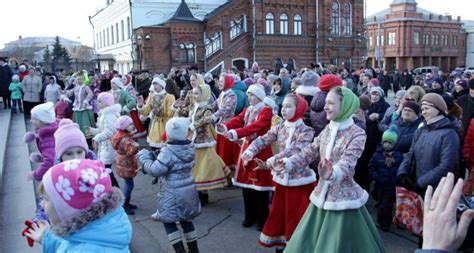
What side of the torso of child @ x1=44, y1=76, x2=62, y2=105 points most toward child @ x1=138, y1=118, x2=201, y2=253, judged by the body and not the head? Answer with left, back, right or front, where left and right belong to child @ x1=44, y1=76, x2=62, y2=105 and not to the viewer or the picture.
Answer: front

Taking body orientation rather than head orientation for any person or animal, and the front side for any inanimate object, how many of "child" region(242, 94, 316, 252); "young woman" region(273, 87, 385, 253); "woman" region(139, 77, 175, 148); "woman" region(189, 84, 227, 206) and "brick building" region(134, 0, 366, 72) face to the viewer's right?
0

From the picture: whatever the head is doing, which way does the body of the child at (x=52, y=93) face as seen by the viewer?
toward the camera

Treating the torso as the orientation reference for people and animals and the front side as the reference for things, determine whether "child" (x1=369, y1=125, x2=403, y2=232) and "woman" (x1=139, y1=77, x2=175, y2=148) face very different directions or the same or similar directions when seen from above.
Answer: same or similar directions

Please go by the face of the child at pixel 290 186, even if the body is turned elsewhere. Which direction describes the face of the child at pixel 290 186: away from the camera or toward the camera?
toward the camera

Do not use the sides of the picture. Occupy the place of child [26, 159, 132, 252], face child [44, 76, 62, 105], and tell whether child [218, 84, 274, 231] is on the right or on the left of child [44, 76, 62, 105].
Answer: right

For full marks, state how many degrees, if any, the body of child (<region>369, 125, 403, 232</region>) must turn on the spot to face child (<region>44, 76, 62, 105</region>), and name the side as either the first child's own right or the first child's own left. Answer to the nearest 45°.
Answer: approximately 135° to the first child's own right

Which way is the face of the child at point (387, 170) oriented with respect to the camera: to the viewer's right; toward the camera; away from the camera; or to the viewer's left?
toward the camera

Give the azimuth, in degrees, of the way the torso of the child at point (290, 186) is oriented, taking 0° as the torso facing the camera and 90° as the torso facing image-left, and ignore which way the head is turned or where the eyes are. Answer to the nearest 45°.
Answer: approximately 45°

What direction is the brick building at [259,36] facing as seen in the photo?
toward the camera

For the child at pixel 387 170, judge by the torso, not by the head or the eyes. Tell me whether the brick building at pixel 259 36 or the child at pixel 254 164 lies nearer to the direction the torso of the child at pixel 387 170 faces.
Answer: the child

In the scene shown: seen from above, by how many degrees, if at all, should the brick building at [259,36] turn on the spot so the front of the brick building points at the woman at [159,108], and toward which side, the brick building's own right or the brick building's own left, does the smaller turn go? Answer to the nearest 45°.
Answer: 0° — it already faces them

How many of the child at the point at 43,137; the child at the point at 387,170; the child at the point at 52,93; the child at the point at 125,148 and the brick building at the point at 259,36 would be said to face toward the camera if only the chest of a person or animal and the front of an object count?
3

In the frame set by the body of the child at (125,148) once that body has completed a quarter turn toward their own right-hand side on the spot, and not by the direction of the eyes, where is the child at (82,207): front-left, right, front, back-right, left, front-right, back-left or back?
front

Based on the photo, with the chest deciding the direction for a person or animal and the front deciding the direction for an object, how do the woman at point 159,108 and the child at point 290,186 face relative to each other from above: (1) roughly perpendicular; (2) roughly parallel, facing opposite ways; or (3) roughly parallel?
roughly parallel
